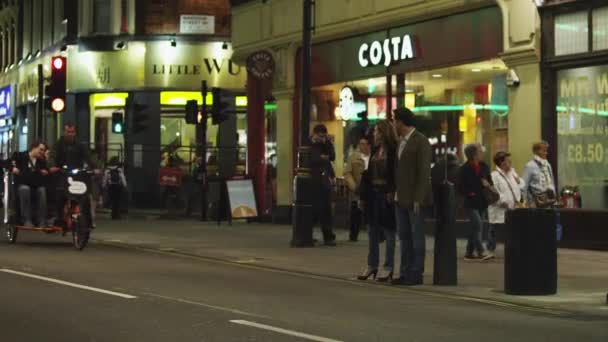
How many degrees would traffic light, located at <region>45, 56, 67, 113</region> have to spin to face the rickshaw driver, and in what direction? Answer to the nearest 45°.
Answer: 0° — it already faces them

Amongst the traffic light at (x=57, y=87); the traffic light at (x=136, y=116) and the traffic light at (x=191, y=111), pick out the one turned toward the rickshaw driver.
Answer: the traffic light at (x=57, y=87)

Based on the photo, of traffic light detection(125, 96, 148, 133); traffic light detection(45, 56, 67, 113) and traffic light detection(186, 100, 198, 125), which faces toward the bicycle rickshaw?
traffic light detection(45, 56, 67, 113)

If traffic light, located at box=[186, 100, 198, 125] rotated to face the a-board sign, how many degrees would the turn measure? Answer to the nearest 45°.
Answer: approximately 90° to its right

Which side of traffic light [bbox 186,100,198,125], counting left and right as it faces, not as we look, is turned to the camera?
back

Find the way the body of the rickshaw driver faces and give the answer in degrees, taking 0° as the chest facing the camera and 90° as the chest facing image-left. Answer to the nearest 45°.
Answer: approximately 0°

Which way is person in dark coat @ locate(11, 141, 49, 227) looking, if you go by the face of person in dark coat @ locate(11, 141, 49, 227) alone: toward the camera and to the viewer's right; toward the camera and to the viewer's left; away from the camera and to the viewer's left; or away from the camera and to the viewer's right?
toward the camera and to the viewer's right
